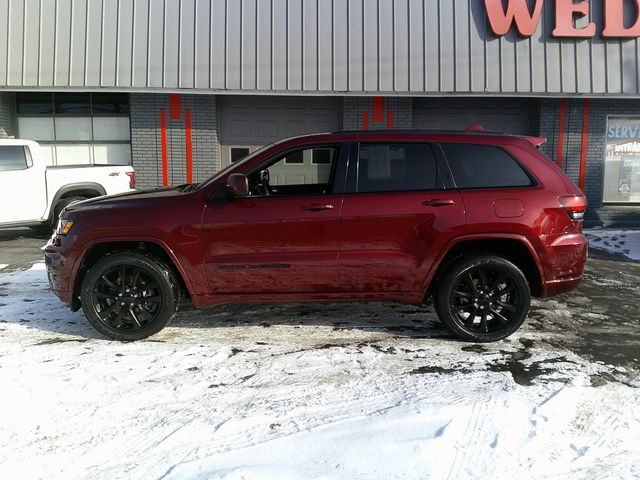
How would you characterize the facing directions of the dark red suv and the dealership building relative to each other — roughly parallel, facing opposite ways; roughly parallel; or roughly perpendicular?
roughly perpendicular

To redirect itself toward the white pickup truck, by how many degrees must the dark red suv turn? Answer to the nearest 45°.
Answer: approximately 45° to its right

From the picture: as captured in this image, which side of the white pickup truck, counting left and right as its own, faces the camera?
left

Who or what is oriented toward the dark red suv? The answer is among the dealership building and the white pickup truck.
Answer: the dealership building

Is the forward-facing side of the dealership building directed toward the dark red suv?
yes

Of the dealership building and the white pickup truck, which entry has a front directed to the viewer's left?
the white pickup truck

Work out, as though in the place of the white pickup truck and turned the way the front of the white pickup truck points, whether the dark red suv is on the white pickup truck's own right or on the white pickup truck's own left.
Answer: on the white pickup truck's own left

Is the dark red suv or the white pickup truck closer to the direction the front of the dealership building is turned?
the dark red suv

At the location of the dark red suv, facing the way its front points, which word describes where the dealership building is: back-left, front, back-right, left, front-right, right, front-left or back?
right

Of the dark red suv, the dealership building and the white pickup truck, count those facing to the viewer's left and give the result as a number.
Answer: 2

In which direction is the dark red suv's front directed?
to the viewer's left
